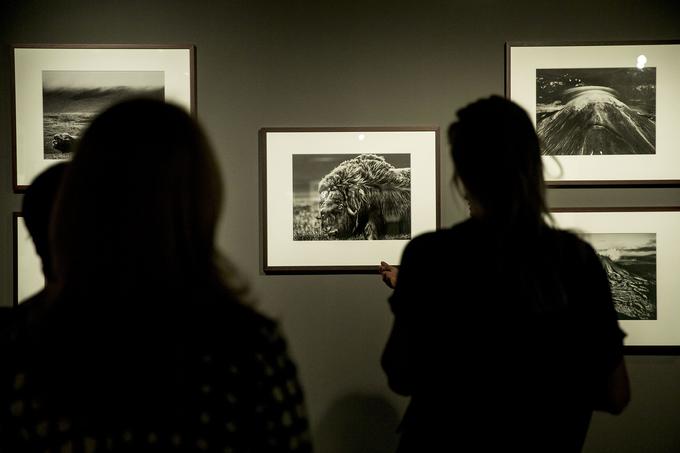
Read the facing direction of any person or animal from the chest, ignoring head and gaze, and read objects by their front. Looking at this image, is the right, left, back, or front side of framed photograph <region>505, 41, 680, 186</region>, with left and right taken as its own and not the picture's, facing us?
front

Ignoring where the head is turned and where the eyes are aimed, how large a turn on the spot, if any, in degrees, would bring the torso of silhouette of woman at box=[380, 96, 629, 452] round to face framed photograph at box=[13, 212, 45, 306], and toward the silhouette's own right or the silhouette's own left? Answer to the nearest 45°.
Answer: approximately 45° to the silhouette's own left

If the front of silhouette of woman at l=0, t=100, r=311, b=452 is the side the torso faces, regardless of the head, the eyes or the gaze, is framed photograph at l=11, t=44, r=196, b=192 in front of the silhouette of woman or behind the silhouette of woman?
in front

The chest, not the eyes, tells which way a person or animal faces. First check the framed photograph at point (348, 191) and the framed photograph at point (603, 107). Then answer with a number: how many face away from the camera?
0

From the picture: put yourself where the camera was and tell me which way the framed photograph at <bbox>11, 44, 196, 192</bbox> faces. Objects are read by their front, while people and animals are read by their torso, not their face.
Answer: facing the viewer

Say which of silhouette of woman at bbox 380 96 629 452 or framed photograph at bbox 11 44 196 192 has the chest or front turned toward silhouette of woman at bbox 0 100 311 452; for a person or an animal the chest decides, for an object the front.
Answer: the framed photograph

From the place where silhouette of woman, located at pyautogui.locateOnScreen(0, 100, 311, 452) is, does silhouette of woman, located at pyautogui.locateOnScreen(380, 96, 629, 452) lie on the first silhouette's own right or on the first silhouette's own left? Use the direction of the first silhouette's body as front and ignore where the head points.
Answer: on the first silhouette's own right

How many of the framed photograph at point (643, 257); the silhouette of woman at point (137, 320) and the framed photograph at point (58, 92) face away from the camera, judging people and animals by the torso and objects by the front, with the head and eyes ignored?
1

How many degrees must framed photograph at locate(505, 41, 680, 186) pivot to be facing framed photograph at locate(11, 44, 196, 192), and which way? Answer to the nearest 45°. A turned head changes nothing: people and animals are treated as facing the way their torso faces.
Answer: approximately 45° to its right

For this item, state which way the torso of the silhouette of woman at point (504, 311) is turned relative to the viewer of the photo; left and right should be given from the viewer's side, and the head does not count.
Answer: facing away from the viewer and to the left of the viewer

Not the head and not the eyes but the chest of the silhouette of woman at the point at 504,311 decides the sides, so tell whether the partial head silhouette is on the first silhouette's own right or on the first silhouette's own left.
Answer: on the first silhouette's own left

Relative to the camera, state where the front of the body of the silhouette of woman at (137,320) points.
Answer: away from the camera

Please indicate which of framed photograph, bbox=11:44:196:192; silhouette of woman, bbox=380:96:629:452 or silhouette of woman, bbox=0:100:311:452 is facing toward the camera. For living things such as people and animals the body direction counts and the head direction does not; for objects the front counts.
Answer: the framed photograph

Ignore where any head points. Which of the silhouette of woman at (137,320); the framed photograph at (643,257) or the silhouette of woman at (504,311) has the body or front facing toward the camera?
the framed photograph

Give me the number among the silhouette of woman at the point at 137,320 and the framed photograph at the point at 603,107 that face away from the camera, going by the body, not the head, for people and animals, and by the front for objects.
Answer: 1

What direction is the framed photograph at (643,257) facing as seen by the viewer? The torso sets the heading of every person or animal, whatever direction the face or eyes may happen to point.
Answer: toward the camera

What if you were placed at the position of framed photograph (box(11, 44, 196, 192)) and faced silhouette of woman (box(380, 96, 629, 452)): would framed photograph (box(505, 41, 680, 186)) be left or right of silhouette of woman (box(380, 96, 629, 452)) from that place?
left
